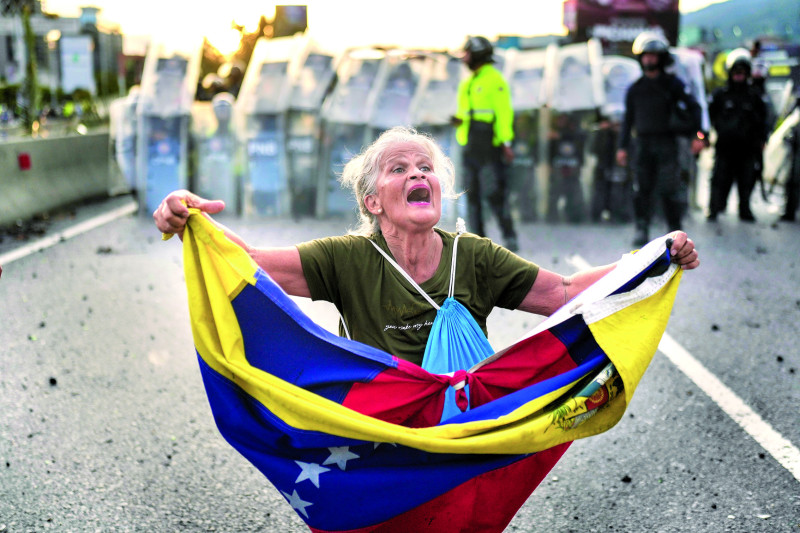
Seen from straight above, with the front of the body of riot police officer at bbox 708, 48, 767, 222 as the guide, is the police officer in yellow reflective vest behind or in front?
in front

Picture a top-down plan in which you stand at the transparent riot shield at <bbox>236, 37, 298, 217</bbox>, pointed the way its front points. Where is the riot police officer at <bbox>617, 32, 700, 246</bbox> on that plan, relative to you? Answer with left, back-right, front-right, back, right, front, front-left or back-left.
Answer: front-left

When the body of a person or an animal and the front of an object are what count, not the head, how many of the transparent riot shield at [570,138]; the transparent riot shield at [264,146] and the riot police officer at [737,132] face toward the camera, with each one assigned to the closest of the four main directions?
3

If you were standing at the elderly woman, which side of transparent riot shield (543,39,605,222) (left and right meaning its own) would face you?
front

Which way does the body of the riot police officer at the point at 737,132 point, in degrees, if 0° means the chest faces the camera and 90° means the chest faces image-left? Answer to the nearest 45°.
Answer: approximately 0°

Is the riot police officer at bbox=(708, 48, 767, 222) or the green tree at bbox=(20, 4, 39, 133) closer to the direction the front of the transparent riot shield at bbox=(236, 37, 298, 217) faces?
the riot police officer

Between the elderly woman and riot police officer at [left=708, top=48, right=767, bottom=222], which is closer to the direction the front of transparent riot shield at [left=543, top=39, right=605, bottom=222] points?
the elderly woman

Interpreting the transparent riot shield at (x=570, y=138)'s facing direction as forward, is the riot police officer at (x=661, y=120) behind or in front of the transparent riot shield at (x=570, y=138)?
in front

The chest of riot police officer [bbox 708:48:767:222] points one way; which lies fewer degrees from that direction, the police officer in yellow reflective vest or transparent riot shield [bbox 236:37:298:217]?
the police officer in yellow reflective vest

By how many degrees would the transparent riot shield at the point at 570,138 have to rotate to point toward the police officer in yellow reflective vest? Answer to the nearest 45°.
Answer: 0° — it already faces them

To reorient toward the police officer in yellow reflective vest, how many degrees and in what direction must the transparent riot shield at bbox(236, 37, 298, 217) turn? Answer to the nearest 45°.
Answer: approximately 45° to its left
